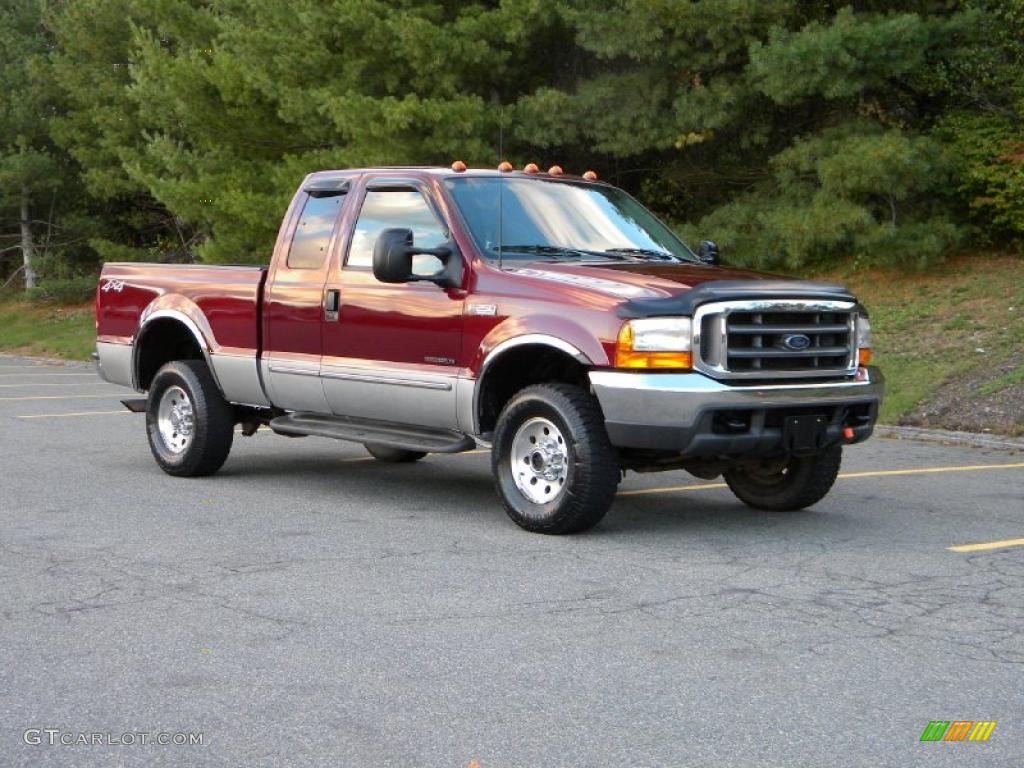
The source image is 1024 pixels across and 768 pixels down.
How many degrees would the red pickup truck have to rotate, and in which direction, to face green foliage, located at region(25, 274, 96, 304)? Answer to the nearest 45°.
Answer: approximately 135° to its left

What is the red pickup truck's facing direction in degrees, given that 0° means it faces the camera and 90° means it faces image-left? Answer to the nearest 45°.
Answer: approximately 315°
